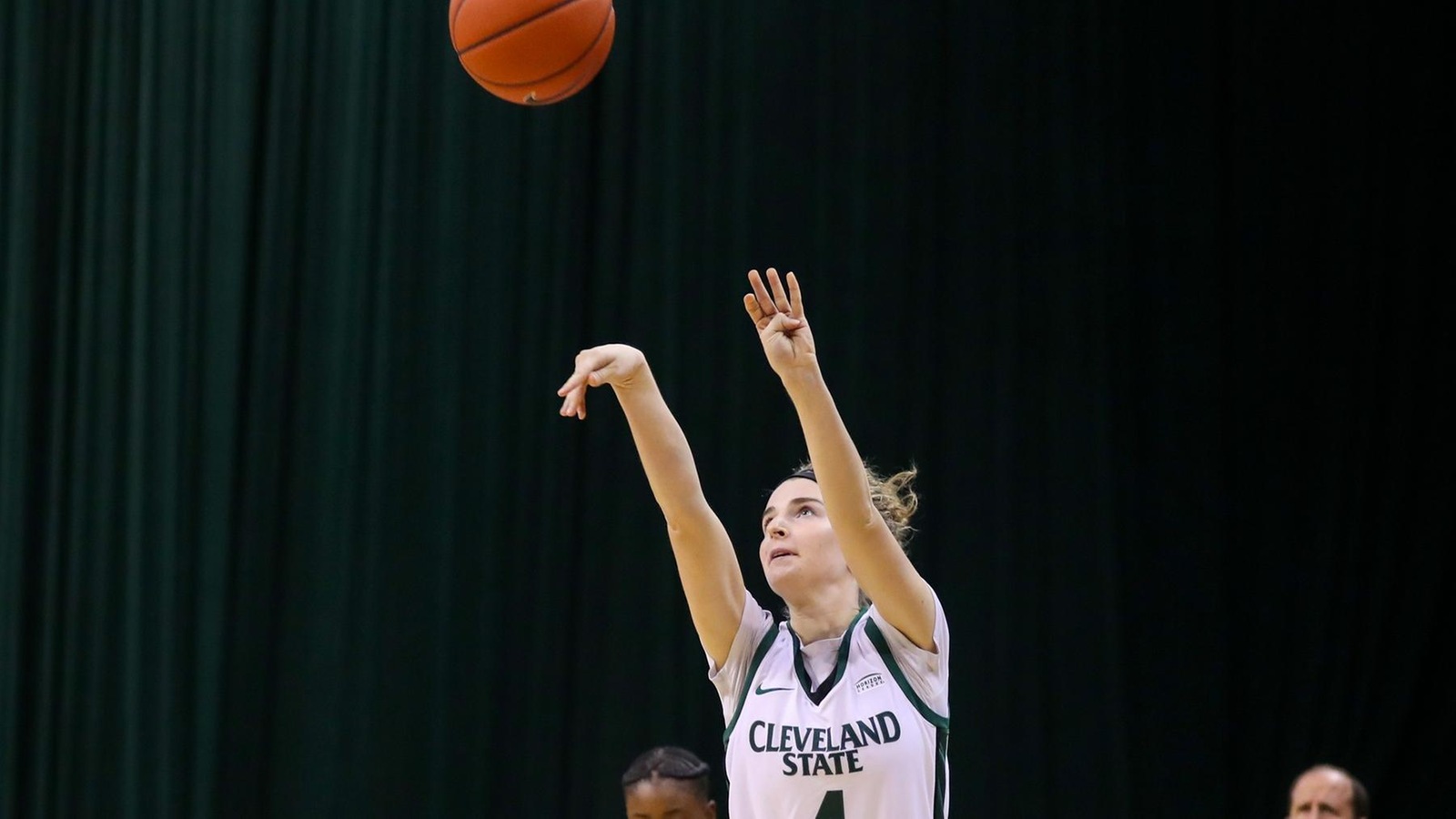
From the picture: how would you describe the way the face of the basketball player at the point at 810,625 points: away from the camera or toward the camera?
toward the camera

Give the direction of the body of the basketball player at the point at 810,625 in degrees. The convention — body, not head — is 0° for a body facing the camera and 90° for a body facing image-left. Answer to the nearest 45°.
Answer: approximately 45°
